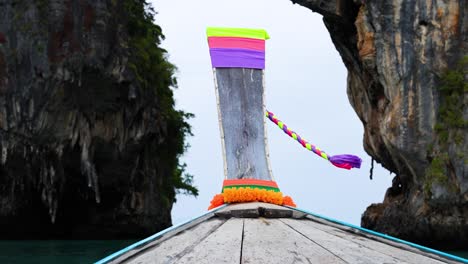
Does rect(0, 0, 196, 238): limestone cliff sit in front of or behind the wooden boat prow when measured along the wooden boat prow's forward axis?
in front

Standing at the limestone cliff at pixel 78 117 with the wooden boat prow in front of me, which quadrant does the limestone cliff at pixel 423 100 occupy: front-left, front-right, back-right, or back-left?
front-left

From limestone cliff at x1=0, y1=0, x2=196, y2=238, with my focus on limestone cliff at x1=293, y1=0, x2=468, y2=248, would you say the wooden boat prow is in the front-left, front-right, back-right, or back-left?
front-right

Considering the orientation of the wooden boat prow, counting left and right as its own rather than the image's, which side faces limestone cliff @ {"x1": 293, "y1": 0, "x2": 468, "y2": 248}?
front

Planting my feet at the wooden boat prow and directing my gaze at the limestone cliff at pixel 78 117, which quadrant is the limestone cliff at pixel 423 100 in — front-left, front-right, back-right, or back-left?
front-right

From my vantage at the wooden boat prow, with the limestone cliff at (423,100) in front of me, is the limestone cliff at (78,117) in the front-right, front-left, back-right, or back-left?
front-left

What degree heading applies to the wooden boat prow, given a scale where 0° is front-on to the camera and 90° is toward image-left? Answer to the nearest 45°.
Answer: approximately 180°
